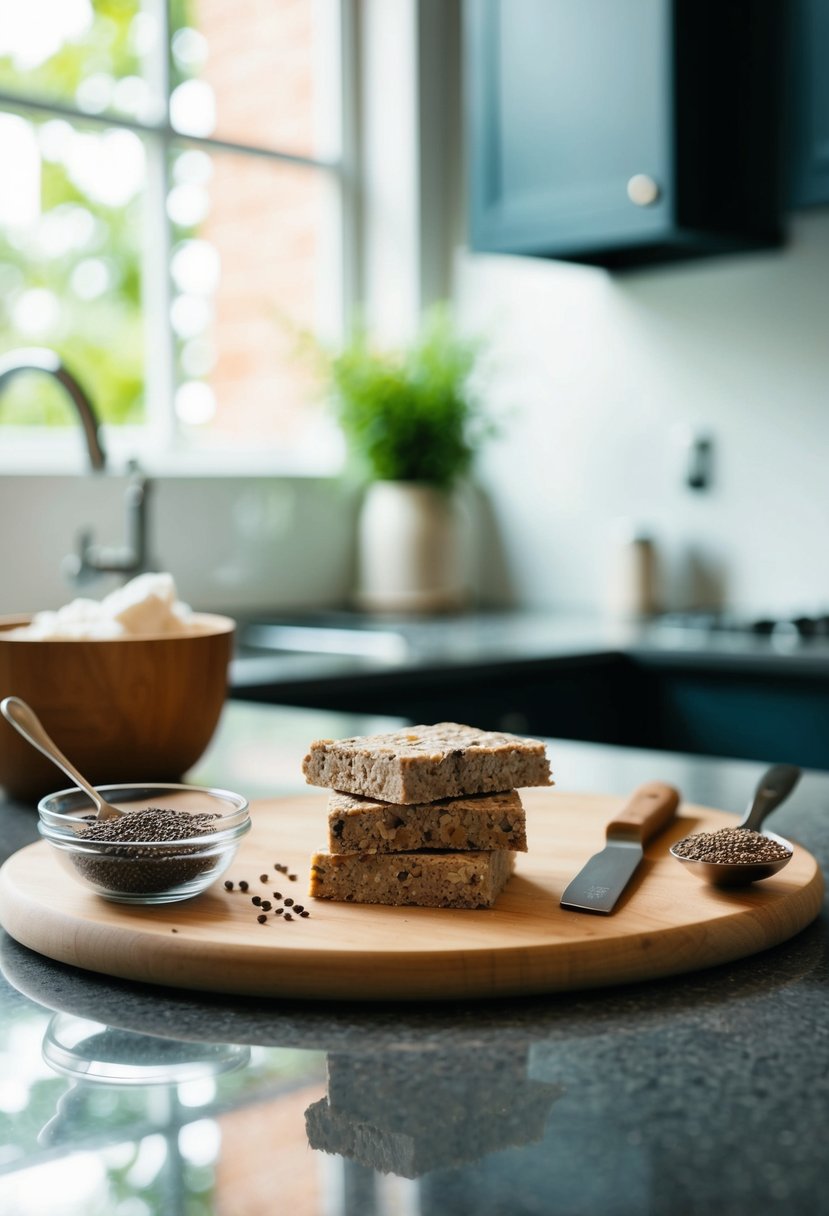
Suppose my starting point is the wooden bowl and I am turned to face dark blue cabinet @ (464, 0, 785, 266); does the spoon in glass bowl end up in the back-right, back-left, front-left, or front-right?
back-right

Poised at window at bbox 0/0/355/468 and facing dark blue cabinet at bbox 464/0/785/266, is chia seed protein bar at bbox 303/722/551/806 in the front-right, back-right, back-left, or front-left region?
front-right

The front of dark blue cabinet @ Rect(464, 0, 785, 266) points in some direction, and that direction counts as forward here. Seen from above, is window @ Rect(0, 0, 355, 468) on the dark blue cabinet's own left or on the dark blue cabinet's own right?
on the dark blue cabinet's own right

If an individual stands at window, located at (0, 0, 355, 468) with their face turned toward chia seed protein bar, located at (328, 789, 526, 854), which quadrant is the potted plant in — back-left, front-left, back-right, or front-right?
front-left

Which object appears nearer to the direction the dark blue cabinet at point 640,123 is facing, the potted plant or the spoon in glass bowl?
the spoon in glass bowl

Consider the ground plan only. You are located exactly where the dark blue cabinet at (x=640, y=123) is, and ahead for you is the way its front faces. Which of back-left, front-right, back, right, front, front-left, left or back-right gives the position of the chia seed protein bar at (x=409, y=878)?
front-left

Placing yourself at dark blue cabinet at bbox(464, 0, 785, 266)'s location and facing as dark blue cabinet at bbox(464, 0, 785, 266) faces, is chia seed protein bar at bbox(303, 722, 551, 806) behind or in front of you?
in front

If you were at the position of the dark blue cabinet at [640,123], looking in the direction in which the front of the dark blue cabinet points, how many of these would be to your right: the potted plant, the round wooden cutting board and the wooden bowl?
1

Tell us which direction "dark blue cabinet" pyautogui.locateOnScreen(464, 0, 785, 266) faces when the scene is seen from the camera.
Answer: facing the viewer and to the left of the viewer

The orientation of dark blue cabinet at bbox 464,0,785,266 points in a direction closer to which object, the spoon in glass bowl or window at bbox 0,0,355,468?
the spoon in glass bowl

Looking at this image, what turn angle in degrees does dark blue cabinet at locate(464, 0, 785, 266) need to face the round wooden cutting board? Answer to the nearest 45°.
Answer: approximately 45° to its left

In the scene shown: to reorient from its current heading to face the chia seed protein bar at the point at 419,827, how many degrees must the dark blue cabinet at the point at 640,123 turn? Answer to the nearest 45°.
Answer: approximately 45° to its left

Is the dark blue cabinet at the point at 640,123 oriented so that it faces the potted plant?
no

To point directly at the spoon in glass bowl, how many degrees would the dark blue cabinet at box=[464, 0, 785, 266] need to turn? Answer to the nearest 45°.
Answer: approximately 45° to its left

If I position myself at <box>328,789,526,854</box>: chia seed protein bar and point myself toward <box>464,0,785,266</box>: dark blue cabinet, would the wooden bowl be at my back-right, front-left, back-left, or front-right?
front-left
